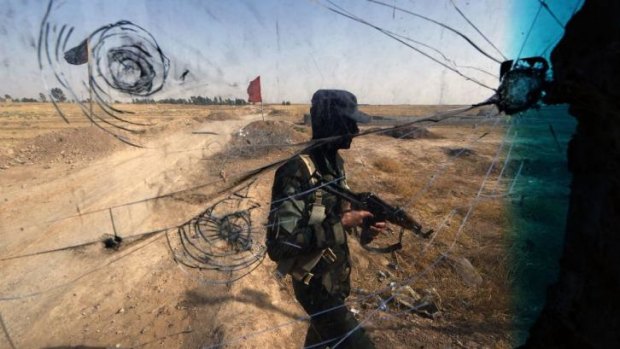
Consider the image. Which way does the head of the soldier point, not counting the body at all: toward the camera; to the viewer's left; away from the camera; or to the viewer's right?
to the viewer's right

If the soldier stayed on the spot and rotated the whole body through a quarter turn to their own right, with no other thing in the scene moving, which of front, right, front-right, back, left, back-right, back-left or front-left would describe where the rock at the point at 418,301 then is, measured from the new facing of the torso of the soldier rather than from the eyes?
back-left

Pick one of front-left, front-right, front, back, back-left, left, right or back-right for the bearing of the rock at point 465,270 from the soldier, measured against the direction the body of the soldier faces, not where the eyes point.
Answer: front-left

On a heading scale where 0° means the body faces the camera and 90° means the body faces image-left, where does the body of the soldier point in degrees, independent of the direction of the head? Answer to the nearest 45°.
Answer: approximately 270°
